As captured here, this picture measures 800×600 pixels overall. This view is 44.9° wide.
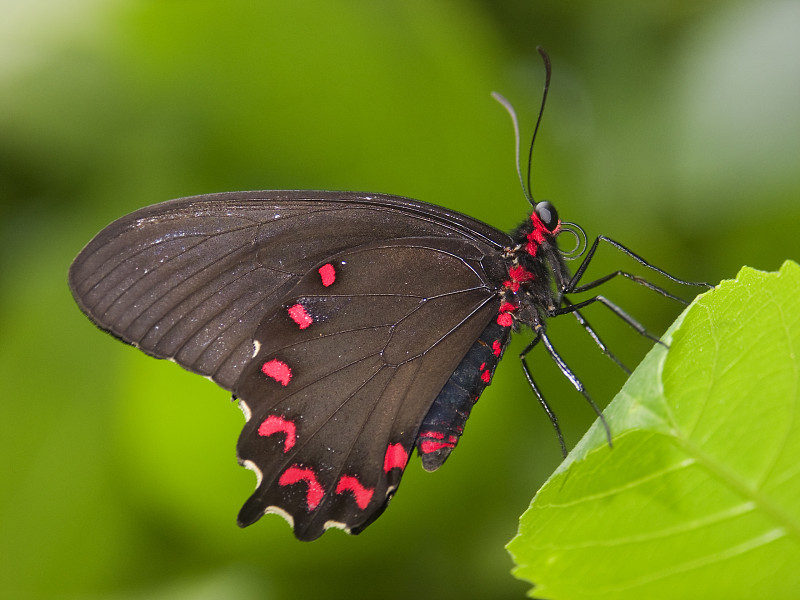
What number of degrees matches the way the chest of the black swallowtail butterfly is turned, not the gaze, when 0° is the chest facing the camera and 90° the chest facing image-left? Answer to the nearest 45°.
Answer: approximately 270°
